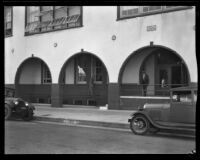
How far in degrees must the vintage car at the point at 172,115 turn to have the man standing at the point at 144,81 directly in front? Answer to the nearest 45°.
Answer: approximately 90° to its right

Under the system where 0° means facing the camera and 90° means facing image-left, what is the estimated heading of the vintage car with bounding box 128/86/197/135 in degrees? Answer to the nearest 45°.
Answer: approximately 90°

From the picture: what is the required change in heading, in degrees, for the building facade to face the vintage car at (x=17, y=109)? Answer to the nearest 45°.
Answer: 0° — it already faces it

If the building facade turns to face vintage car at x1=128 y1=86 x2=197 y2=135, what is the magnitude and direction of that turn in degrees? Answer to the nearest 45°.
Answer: approximately 45° to its left

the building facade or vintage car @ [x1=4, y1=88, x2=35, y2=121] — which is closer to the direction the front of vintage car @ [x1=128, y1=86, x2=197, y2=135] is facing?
the vintage car
